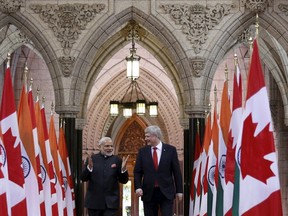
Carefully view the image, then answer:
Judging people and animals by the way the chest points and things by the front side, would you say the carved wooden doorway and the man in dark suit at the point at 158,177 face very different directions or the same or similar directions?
same or similar directions

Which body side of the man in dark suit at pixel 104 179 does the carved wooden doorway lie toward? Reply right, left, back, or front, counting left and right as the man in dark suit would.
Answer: back

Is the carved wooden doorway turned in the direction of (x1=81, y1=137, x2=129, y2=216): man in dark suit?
yes

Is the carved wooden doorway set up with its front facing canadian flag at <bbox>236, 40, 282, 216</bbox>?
yes

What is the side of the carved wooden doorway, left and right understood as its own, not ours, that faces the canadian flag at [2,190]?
front

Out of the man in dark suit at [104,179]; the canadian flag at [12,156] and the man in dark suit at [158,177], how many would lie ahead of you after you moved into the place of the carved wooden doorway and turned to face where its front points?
3

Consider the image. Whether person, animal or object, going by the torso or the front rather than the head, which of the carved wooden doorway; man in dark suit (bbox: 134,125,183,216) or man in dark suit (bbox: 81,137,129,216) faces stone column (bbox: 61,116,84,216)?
the carved wooden doorway

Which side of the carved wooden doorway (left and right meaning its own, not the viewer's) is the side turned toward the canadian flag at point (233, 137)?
front

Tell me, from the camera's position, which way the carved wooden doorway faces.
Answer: facing the viewer

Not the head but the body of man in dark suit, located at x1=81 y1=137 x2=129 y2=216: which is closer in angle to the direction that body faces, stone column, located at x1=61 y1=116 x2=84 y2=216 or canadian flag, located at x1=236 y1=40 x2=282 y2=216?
the canadian flag

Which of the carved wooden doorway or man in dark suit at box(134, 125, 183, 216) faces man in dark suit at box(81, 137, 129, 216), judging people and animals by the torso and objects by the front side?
the carved wooden doorway

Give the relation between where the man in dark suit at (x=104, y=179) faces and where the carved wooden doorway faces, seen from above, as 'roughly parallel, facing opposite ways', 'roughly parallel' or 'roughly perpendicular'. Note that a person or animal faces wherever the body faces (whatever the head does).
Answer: roughly parallel

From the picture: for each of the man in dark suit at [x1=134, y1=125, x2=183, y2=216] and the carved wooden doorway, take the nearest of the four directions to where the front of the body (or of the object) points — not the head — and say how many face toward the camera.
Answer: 2

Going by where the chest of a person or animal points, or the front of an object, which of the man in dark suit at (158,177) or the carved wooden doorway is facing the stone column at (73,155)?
the carved wooden doorway

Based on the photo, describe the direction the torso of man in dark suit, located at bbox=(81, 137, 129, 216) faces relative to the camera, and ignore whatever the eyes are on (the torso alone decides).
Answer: toward the camera
